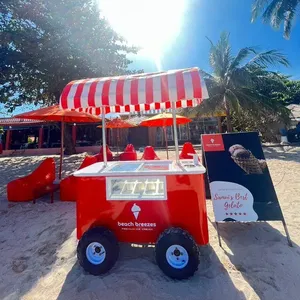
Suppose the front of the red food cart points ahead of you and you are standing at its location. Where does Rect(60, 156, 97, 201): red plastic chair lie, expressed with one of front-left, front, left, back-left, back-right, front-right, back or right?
back-right

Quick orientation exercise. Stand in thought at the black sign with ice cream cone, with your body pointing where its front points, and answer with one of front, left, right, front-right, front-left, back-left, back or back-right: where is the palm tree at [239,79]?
back

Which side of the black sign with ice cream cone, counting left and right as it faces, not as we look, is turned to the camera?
front

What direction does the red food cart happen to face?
toward the camera

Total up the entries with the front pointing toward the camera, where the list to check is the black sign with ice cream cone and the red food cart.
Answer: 2
